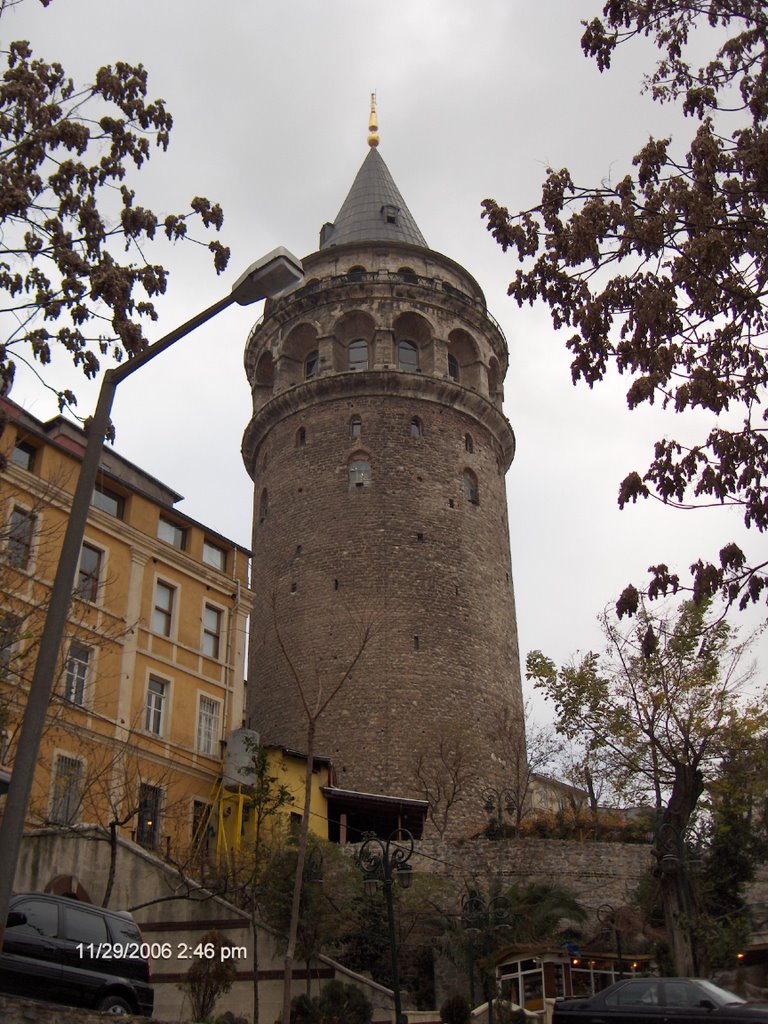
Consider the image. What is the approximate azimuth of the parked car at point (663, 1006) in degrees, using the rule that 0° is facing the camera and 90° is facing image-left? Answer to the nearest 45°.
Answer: approximately 270°

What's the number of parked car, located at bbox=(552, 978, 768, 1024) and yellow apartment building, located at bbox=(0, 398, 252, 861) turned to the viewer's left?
0

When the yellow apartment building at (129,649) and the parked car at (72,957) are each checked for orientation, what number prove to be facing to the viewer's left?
1

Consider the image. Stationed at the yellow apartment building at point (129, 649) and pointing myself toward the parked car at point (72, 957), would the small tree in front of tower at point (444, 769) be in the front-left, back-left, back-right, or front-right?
back-left

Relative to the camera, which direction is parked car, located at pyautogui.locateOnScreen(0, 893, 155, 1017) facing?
to the viewer's left

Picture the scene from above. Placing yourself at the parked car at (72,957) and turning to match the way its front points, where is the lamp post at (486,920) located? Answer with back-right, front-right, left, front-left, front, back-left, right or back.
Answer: back-right

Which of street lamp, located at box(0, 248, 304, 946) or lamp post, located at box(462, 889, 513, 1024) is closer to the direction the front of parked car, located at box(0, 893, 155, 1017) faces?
the street lamp

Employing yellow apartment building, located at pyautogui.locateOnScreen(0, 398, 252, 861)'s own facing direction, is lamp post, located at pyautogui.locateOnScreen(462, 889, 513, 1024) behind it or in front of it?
in front

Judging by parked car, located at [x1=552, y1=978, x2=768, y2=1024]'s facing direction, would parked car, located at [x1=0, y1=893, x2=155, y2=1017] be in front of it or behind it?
behind

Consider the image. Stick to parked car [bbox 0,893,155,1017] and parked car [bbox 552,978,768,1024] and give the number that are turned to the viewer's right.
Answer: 1

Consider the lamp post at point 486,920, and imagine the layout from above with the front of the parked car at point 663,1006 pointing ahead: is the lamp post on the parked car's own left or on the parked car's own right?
on the parked car's own left

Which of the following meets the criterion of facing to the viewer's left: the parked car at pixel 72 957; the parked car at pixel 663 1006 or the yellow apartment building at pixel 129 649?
the parked car at pixel 72 957
